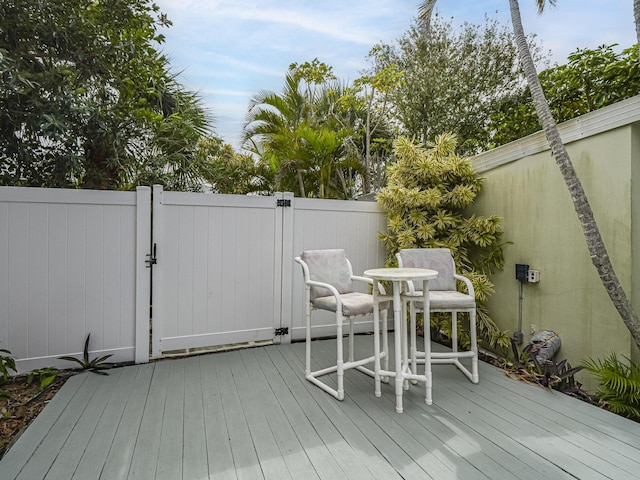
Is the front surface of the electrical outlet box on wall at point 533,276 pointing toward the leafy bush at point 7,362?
yes

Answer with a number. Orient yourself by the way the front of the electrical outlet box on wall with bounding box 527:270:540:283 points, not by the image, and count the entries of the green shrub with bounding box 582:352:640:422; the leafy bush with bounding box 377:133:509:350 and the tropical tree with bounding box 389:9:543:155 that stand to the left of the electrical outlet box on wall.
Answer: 1

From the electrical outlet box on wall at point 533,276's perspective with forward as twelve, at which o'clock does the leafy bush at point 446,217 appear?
The leafy bush is roughly at 2 o'clock from the electrical outlet box on wall.

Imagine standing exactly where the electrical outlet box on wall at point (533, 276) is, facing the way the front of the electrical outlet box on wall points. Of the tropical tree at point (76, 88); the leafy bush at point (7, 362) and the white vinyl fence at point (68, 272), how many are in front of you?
3

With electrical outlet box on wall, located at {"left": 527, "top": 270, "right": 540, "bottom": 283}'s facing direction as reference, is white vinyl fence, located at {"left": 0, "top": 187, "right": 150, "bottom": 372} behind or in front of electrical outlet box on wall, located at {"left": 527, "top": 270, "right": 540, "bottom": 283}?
in front

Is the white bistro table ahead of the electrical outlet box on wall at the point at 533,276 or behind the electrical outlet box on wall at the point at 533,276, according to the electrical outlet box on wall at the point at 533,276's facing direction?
ahead

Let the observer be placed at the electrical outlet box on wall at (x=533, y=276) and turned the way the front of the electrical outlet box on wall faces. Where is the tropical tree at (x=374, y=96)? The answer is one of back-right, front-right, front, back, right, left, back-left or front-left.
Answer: right

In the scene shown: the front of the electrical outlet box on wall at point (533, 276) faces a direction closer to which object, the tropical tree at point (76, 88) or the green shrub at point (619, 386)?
the tropical tree

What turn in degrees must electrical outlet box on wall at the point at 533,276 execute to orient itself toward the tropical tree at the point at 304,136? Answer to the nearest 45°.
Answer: approximately 90° to its right

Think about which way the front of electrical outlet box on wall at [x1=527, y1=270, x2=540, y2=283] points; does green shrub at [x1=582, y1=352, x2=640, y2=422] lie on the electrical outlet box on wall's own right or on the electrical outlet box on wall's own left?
on the electrical outlet box on wall's own left

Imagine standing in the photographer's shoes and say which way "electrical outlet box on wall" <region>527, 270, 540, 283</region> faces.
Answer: facing the viewer and to the left of the viewer

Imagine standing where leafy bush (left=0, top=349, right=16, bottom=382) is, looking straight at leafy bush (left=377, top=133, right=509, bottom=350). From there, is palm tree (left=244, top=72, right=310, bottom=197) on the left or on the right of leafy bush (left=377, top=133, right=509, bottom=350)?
left
